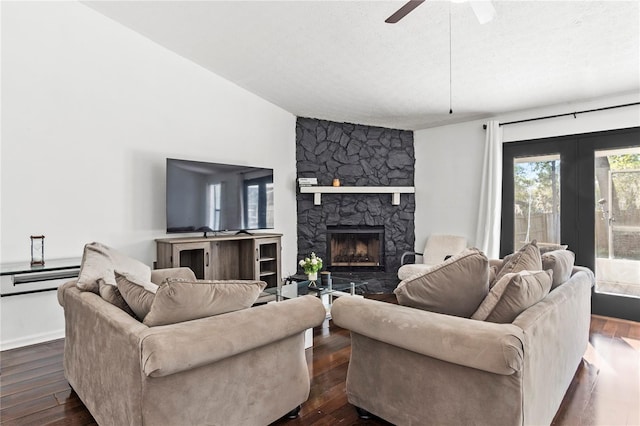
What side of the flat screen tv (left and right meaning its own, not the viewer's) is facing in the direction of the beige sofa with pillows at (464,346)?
front

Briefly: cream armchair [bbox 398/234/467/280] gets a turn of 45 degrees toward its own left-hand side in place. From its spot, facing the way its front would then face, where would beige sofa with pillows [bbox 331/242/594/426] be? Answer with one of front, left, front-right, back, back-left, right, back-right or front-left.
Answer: front

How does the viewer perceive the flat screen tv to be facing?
facing the viewer and to the right of the viewer

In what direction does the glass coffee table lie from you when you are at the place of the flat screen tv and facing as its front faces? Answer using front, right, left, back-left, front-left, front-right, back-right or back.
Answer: front

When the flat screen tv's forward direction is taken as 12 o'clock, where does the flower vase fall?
The flower vase is roughly at 12 o'clock from the flat screen tv.

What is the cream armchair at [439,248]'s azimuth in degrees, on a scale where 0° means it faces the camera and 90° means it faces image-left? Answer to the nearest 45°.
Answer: approximately 45°

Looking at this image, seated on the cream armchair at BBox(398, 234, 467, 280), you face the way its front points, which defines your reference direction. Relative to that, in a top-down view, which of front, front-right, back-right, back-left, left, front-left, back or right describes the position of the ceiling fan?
front-left

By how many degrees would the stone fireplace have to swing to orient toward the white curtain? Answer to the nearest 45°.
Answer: approximately 90° to its left

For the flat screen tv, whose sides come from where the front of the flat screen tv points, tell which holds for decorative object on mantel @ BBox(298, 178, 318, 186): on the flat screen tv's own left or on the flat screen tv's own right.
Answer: on the flat screen tv's own left

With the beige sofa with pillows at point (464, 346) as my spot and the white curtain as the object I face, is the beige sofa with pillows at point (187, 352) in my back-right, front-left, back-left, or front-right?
back-left

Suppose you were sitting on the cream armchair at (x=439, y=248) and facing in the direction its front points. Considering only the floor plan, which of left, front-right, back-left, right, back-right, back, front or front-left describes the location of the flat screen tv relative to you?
front

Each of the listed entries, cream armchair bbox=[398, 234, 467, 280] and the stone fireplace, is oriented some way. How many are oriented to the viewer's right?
0

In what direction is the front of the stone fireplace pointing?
toward the camera

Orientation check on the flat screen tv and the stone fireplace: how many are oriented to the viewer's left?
0

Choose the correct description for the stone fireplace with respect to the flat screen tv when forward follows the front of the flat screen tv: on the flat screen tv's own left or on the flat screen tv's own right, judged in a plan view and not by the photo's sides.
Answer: on the flat screen tv's own left
